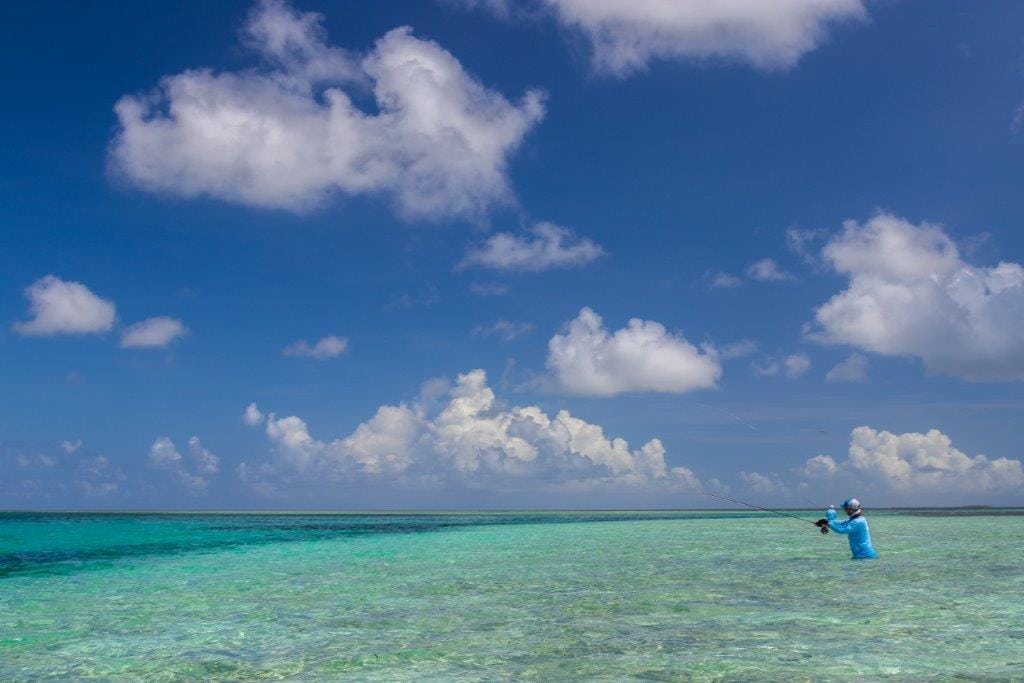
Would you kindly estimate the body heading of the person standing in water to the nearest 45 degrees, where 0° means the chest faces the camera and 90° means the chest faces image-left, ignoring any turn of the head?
approximately 90°
